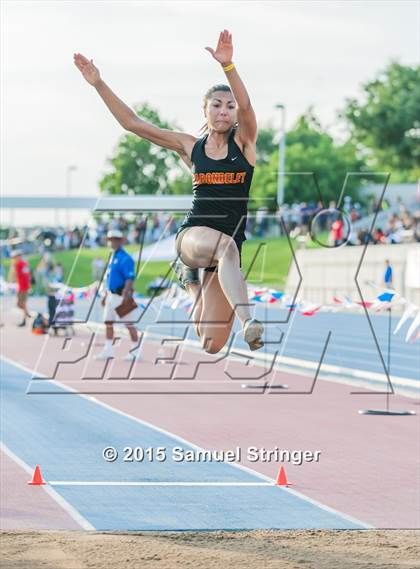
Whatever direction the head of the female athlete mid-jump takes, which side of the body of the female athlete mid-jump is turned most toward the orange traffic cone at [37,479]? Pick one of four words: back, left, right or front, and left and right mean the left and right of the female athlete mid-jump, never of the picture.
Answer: back

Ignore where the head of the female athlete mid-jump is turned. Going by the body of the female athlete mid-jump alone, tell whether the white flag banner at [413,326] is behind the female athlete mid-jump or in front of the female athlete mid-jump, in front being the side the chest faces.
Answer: behind

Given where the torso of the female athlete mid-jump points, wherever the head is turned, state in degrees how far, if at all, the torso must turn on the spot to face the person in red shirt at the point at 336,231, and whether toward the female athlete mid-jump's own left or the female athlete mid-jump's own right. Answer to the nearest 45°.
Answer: approximately 180°

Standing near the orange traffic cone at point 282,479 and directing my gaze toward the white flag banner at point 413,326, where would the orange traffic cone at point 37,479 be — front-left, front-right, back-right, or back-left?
back-left

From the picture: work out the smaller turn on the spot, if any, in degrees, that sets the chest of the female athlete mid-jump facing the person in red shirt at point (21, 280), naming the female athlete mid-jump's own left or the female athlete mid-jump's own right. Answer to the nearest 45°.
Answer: approximately 180°

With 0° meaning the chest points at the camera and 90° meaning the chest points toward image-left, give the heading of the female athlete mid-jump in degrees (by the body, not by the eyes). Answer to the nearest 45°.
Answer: approximately 0°

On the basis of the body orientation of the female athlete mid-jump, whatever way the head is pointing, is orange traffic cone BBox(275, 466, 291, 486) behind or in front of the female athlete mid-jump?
behind
